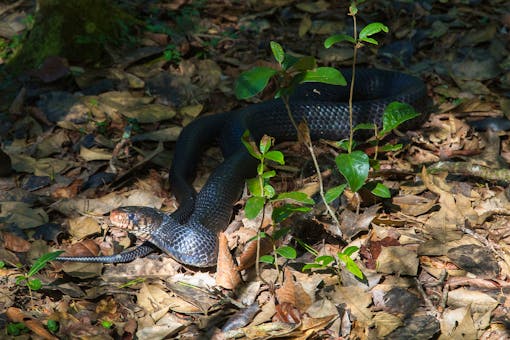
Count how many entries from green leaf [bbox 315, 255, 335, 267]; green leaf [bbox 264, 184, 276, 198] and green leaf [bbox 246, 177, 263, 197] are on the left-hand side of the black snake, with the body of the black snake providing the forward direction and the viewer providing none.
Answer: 3

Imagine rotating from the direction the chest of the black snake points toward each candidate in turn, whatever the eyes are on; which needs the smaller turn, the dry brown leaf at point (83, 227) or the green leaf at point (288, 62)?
the dry brown leaf

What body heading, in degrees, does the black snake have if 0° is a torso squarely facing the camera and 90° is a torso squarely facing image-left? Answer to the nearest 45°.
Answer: approximately 90°

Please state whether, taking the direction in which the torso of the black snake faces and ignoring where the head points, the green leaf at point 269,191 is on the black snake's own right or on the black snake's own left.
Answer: on the black snake's own left

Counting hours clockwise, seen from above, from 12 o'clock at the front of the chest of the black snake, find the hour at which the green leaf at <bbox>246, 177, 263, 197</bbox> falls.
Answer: The green leaf is roughly at 9 o'clock from the black snake.

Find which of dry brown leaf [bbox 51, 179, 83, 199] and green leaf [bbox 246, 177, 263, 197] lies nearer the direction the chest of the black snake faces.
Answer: the dry brown leaf
